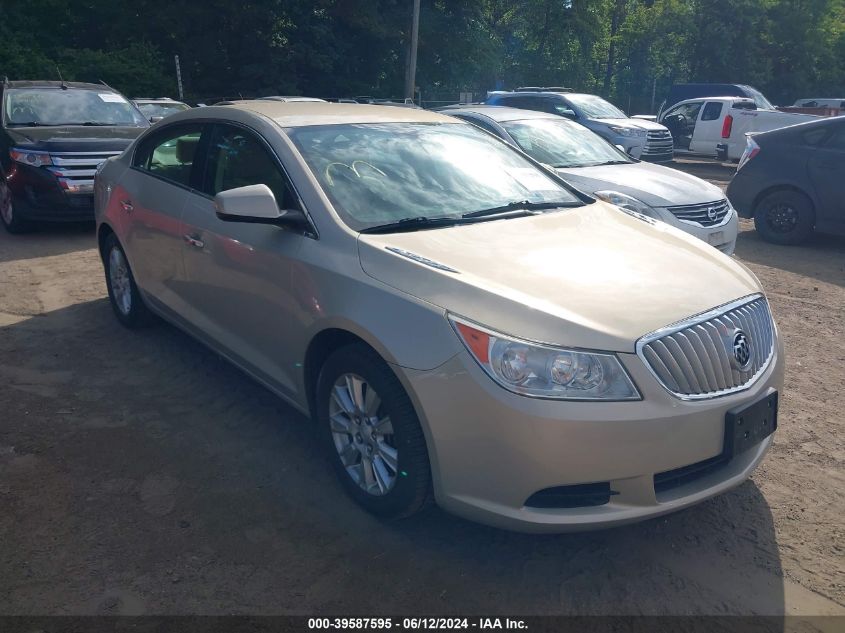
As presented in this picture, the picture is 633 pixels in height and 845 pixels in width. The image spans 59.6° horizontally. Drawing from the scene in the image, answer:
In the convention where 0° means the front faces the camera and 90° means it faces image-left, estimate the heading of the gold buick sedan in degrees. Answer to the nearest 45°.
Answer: approximately 315°

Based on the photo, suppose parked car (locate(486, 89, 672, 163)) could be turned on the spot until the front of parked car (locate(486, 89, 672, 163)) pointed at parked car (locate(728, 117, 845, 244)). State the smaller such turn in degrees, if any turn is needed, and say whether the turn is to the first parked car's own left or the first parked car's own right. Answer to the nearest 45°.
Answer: approximately 45° to the first parked car's own right

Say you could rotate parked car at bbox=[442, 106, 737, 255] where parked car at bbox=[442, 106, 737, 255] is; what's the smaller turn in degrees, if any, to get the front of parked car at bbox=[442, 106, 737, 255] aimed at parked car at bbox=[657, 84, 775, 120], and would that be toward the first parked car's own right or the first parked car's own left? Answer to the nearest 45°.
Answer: approximately 135° to the first parked car's own left

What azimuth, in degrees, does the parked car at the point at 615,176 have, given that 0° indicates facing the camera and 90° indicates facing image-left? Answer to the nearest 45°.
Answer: approximately 315°

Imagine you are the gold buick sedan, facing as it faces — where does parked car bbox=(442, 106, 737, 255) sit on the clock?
The parked car is roughly at 8 o'clock from the gold buick sedan.

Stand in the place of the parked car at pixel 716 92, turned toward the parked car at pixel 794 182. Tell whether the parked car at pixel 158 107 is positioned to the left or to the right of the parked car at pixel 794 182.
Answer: right

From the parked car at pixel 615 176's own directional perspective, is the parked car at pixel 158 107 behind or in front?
behind

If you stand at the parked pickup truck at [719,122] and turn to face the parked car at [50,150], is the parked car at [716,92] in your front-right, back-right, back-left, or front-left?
back-right

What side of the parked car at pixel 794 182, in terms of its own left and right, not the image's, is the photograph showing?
right
